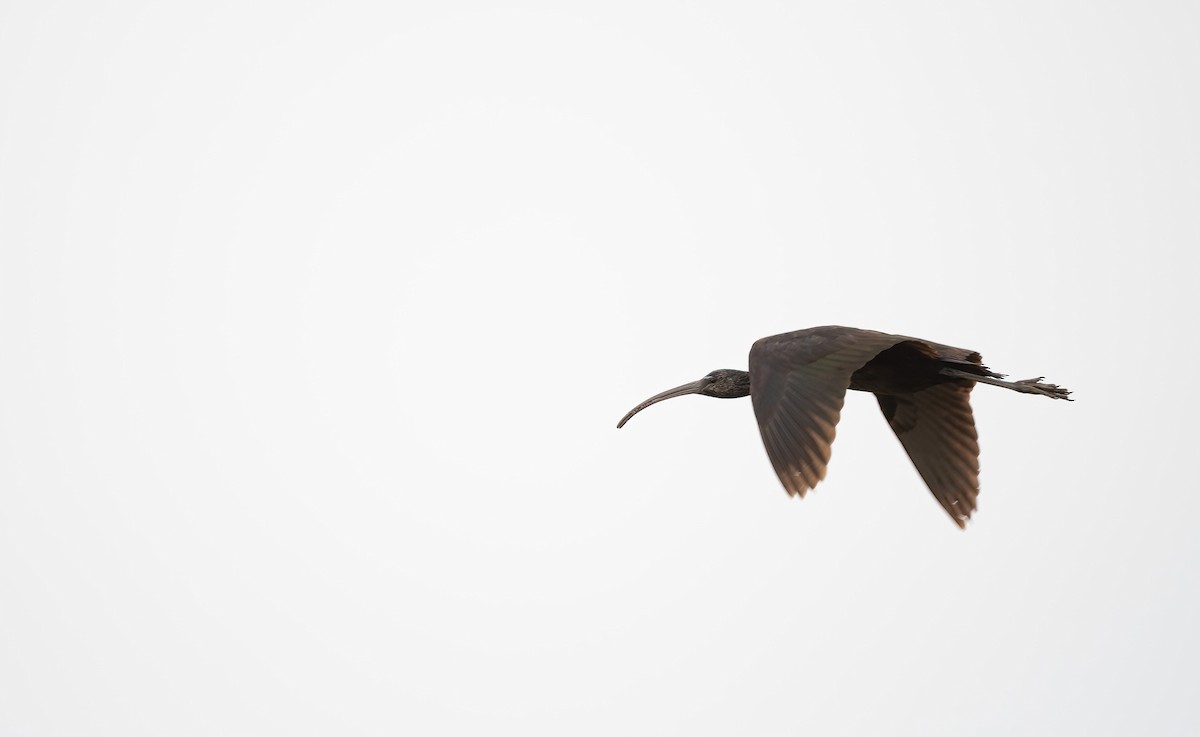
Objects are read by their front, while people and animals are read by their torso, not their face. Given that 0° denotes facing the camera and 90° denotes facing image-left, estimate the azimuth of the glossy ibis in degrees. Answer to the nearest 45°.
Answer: approximately 90°
